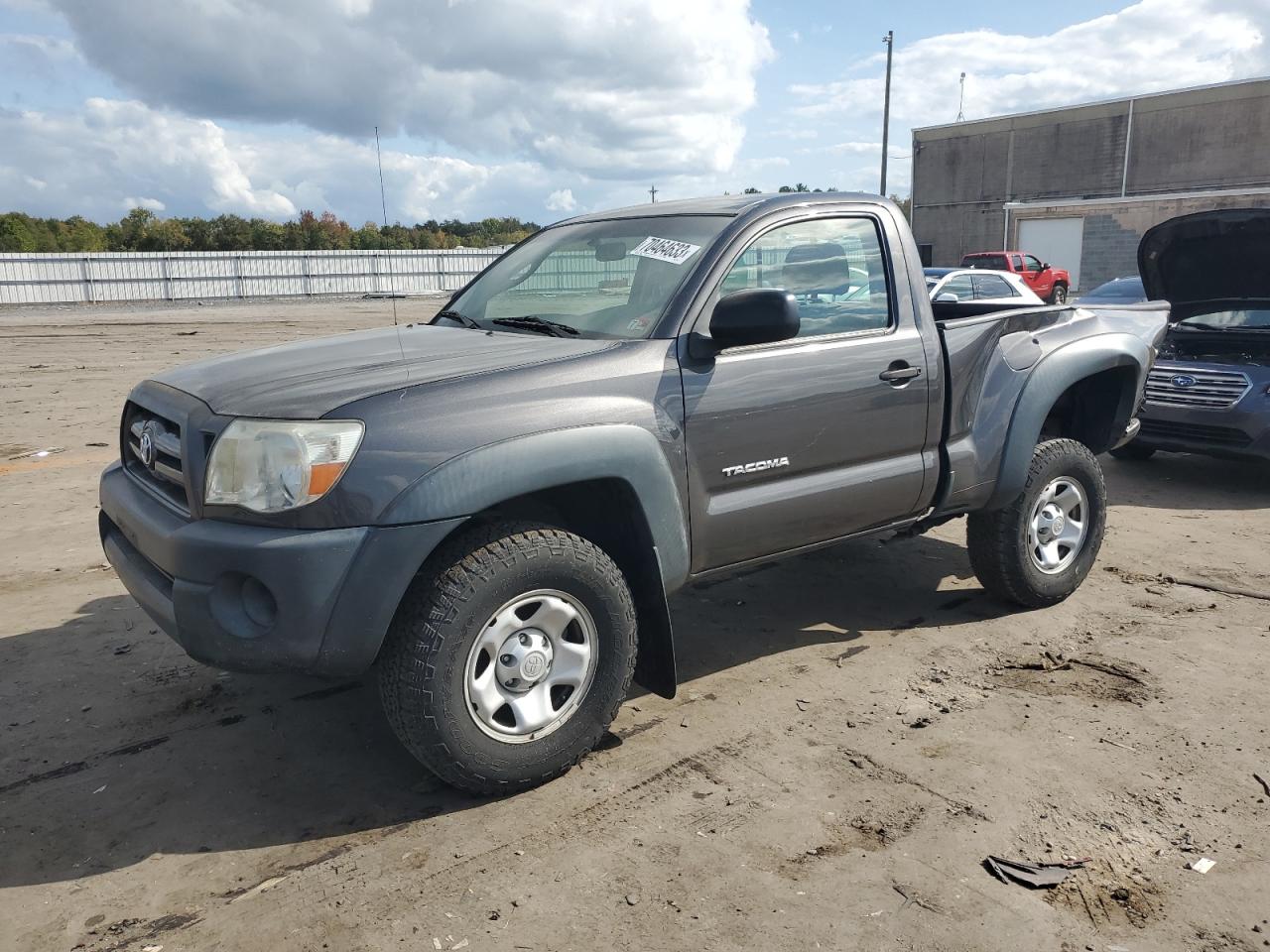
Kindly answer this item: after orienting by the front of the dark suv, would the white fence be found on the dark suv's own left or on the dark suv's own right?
on the dark suv's own right

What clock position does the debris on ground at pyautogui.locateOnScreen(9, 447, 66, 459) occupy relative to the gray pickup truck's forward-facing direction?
The debris on ground is roughly at 3 o'clock from the gray pickup truck.

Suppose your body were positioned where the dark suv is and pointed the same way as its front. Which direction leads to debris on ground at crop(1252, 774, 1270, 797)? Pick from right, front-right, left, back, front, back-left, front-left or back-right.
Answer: front-left

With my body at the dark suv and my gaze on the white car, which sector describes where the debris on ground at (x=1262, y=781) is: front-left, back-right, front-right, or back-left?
back-left

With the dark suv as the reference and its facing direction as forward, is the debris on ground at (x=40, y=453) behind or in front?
in front

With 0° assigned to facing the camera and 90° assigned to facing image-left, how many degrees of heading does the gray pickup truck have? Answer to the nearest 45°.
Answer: approximately 45°

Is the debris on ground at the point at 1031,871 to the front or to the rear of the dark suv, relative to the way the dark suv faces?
to the front

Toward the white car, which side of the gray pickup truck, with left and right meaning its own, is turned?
back

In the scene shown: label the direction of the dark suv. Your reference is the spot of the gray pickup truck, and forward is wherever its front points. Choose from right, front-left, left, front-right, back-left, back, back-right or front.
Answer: back

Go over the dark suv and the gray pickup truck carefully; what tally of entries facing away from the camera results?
0

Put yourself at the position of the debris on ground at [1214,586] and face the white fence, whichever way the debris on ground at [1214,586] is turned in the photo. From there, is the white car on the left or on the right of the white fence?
right

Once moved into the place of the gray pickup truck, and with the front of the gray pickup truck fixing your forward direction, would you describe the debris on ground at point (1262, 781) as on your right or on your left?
on your left
